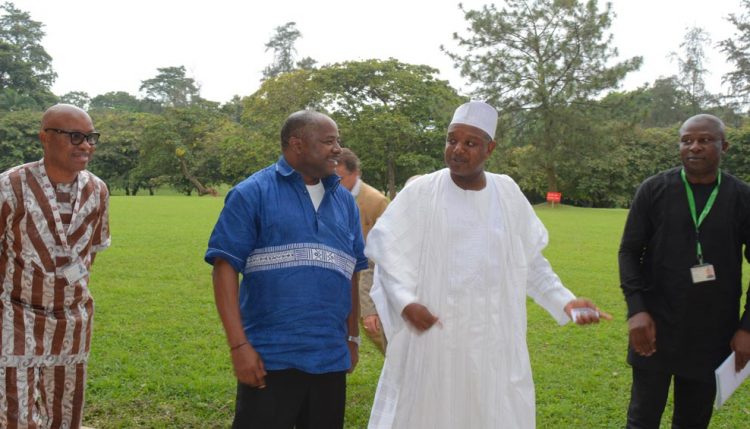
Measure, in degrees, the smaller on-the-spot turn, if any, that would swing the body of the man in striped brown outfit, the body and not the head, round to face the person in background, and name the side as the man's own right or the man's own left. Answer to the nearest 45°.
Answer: approximately 90° to the man's own left

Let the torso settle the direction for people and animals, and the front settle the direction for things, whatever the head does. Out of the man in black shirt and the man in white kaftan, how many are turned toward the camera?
2

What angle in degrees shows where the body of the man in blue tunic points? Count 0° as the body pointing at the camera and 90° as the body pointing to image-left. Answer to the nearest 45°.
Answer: approximately 315°

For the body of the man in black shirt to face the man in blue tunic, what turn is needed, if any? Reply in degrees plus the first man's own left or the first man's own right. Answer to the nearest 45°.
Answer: approximately 45° to the first man's own right

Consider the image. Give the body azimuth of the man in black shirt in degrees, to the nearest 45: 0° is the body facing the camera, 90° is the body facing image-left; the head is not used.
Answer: approximately 0°

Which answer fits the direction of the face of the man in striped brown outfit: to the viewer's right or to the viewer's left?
to the viewer's right

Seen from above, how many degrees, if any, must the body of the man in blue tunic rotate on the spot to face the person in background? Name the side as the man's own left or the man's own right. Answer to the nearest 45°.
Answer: approximately 135° to the man's own left

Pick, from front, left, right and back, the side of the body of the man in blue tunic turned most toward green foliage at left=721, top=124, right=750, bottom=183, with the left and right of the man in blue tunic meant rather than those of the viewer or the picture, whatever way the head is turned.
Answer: left

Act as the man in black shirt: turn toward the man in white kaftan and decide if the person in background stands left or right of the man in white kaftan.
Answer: right

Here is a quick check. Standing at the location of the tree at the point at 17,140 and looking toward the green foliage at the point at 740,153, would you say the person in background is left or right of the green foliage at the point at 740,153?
right

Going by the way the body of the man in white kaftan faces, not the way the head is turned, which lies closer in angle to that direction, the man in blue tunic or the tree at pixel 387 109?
the man in blue tunic

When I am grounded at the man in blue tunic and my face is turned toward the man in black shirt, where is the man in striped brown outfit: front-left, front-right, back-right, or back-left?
back-left
